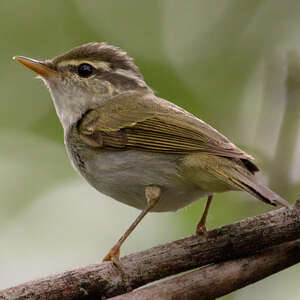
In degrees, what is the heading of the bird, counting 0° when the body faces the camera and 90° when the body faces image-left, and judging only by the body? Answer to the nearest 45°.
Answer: approximately 90°
